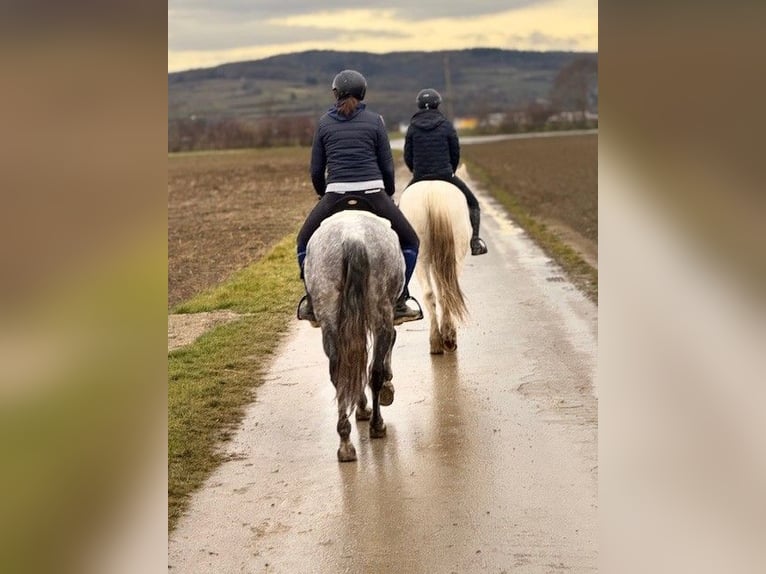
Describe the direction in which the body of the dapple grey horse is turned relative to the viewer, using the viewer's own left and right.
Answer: facing away from the viewer

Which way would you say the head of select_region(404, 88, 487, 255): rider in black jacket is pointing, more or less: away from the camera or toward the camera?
away from the camera

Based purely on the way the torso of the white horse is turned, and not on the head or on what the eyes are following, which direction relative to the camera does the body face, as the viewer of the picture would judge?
away from the camera

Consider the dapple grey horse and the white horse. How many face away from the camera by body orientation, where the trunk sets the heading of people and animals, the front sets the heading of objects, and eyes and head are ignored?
2

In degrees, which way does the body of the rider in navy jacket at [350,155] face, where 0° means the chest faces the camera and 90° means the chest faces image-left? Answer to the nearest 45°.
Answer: approximately 180°

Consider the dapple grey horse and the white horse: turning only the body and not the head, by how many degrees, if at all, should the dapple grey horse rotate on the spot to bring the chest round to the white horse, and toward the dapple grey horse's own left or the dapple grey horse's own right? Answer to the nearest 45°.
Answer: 0° — it already faces it

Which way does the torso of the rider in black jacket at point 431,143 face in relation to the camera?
away from the camera

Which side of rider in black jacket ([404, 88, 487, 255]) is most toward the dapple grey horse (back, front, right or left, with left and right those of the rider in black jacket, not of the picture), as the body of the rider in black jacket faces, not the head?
back

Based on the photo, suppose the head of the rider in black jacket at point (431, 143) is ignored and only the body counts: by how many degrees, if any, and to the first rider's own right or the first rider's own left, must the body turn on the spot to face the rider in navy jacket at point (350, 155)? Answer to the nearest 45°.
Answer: approximately 180°
